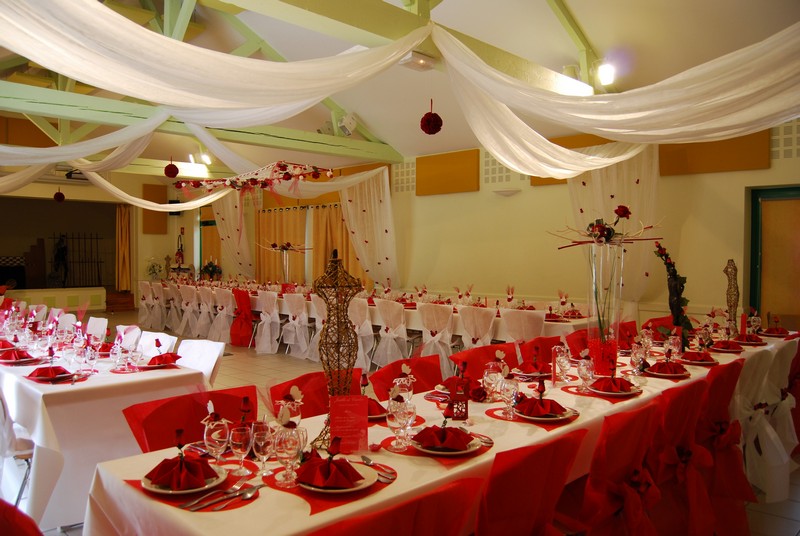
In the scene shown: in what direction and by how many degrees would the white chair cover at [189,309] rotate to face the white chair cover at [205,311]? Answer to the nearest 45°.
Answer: approximately 90° to its right

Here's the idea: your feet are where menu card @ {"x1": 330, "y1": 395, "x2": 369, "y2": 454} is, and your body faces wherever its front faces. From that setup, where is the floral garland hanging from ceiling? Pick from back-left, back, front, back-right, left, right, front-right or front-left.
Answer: back

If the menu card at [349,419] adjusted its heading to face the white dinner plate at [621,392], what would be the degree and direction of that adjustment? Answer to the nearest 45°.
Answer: approximately 135° to its left

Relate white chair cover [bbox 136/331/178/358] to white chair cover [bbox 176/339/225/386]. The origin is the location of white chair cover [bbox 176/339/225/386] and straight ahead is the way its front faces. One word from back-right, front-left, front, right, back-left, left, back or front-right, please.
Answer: right

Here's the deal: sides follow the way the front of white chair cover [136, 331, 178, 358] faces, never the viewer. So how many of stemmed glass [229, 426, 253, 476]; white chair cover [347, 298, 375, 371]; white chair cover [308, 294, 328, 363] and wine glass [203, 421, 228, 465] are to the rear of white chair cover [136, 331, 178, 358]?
2

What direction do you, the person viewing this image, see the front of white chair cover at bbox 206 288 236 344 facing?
facing away from the viewer and to the right of the viewer

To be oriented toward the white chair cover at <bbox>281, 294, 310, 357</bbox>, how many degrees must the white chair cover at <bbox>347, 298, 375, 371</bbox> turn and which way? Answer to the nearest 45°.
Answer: approximately 90° to its left

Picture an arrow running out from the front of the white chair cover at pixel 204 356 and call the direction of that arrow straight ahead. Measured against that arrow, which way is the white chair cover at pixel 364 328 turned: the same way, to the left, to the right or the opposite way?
the opposite way

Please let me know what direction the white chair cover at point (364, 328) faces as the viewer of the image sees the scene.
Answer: facing away from the viewer and to the right of the viewer

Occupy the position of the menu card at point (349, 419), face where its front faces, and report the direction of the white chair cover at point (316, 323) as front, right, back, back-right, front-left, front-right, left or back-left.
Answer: back

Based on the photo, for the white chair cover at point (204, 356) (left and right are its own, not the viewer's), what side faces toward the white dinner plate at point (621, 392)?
left
